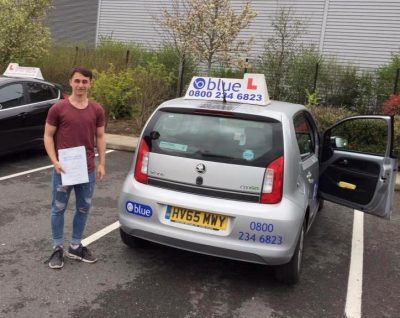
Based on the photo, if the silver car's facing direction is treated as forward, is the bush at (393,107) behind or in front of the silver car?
in front

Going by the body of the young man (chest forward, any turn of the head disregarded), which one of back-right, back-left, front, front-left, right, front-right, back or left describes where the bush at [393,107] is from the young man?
back-left

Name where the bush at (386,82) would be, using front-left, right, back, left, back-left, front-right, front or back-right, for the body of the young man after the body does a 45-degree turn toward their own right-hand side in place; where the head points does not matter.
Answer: back

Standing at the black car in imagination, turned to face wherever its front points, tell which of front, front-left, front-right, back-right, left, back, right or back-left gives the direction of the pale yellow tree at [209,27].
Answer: back

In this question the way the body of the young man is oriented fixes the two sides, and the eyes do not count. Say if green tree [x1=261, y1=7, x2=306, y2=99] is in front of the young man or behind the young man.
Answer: behind

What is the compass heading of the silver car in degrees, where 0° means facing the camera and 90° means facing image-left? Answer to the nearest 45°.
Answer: approximately 225°

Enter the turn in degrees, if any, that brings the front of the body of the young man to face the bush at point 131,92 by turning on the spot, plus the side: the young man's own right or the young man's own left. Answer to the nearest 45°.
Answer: approximately 180°

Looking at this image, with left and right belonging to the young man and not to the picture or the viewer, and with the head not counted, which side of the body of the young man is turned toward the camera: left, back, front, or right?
front

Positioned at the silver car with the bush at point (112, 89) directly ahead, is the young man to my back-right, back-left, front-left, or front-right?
front-left

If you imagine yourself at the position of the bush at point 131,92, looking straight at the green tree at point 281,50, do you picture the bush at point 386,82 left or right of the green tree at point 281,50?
right
